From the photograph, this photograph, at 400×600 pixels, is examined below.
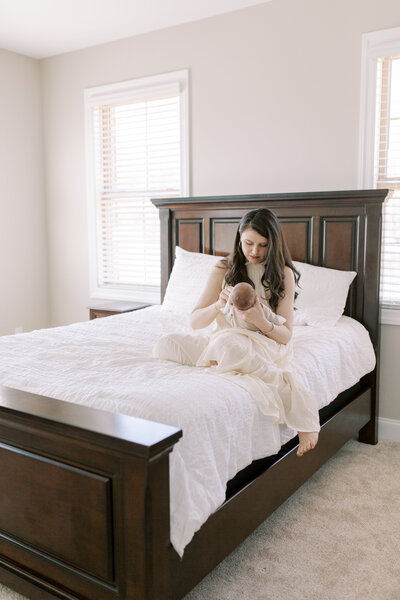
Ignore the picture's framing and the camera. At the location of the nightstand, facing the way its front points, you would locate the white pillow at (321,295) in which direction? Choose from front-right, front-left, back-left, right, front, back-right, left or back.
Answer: left

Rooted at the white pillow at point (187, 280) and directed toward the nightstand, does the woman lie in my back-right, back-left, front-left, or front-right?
back-left

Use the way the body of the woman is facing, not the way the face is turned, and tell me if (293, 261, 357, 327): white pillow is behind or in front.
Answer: behind

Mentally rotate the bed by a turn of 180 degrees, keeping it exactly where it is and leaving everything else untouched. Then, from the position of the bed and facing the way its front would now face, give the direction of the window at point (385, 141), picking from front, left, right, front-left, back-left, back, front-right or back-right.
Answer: front

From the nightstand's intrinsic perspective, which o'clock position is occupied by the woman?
The woman is roughly at 10 o'clock from the nightstand.

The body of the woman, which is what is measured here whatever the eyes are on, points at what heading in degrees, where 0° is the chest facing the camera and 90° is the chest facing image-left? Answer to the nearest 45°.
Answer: approximately 0°

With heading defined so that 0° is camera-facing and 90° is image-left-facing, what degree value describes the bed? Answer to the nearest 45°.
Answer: approximately 45°

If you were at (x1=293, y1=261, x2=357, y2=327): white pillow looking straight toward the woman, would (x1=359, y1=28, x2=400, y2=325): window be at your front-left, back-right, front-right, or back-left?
back-left

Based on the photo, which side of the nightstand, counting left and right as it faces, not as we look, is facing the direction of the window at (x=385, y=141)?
left

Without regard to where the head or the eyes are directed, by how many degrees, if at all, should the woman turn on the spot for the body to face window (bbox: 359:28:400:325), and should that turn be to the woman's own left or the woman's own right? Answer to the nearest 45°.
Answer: approximately 135° to the woman's own left
